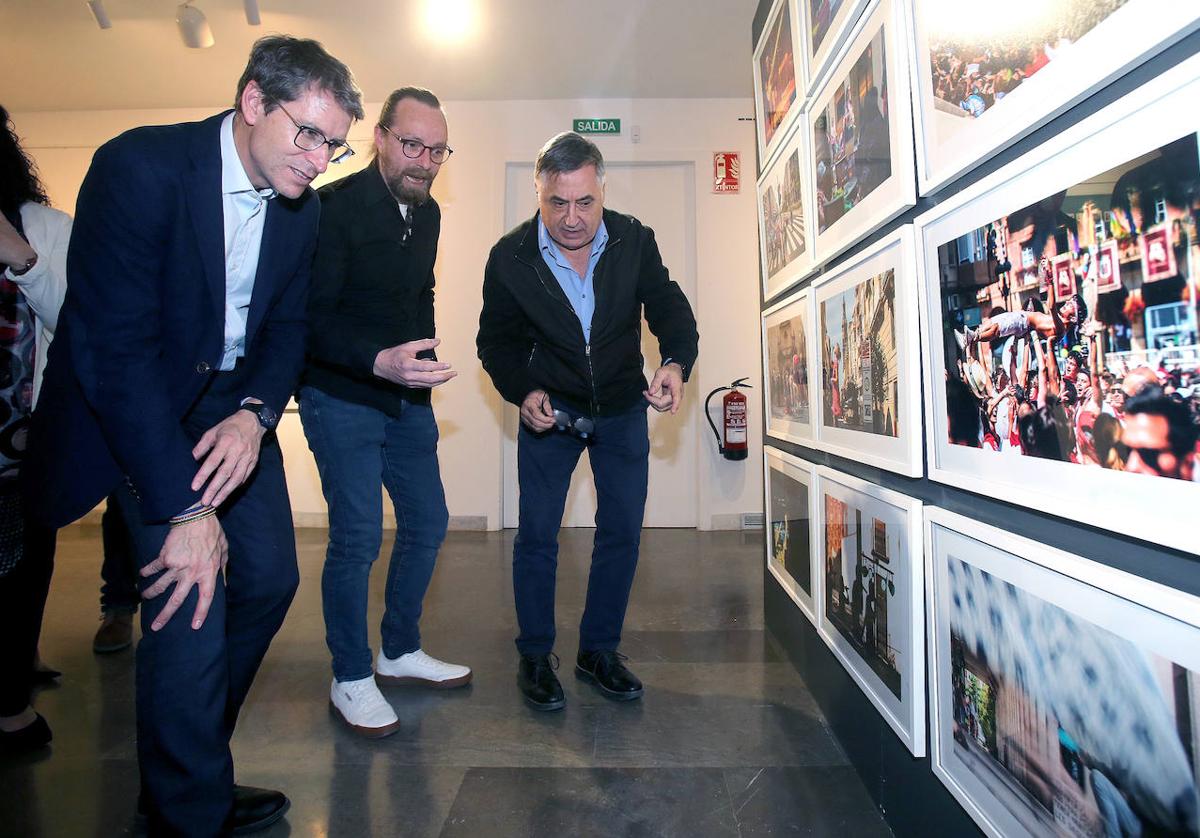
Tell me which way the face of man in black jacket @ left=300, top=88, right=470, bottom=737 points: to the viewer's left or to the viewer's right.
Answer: to the viewer's right

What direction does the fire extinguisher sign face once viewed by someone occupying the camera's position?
facing the viewer

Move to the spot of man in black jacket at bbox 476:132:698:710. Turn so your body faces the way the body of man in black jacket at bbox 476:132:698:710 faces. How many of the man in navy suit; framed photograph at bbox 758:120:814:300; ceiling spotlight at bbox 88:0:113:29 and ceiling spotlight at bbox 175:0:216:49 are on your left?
1

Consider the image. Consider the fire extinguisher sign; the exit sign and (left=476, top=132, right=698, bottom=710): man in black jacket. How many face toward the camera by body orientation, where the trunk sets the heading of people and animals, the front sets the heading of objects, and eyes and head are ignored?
3

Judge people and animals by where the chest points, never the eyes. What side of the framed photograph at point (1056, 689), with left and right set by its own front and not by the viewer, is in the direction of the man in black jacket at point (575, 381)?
right

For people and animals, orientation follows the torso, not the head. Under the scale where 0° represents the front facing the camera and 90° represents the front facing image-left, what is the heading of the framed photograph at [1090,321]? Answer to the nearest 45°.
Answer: approximately 45°

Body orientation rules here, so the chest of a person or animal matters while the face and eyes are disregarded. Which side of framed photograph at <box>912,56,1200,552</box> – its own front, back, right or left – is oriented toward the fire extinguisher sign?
right

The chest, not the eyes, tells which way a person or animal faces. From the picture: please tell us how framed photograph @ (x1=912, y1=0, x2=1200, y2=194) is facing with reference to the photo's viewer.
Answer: facing the viewer and to the left of the viewer

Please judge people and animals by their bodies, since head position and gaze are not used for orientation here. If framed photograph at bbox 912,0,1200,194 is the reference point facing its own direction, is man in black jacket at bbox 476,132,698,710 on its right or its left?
on its right

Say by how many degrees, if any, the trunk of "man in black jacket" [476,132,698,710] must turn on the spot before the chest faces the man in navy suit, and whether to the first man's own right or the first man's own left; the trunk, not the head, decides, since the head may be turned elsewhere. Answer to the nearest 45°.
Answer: approximately 45° to the first man's own right

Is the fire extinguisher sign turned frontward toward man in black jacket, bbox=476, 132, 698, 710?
yes

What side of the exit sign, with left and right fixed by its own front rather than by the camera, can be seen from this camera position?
front

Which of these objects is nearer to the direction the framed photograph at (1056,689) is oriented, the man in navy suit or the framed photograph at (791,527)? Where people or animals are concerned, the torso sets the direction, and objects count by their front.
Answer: the man in navy suit

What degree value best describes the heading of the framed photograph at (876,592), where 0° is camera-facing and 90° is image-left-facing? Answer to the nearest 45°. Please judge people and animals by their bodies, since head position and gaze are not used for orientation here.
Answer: approximately 45°

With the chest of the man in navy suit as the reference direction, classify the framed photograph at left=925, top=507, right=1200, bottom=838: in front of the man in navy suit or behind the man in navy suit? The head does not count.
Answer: in front

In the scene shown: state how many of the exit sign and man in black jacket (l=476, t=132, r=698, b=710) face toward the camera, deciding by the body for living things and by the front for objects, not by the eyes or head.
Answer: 2

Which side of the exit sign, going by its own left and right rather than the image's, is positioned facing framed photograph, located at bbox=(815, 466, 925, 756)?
front
